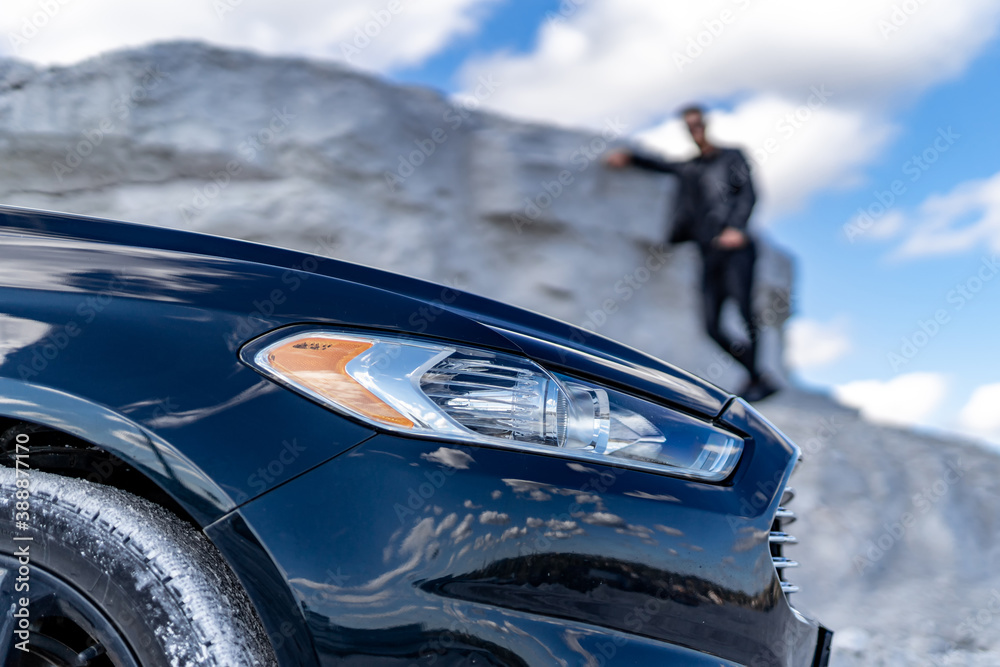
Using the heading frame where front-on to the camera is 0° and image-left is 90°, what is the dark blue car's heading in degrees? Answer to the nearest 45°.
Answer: approximately 270°

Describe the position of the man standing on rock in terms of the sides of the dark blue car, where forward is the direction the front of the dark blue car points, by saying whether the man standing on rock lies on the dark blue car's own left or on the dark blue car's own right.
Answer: on the dark blue car's own left
